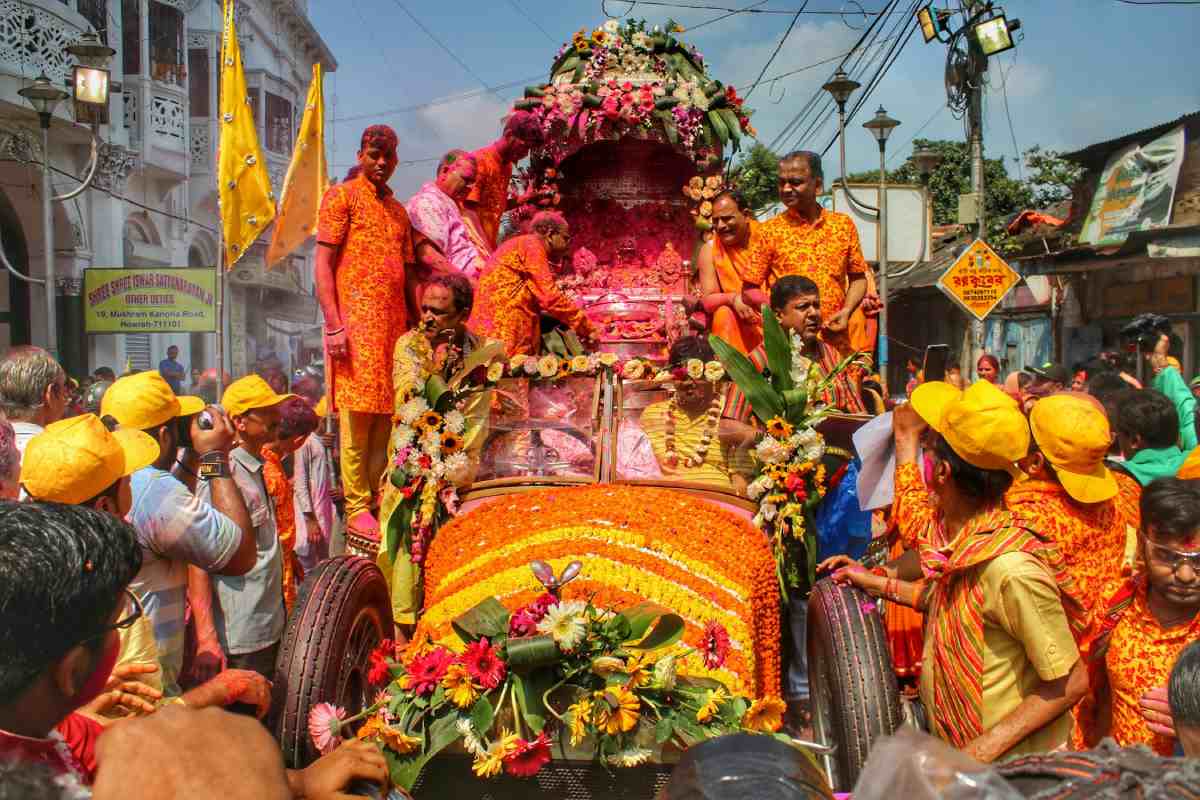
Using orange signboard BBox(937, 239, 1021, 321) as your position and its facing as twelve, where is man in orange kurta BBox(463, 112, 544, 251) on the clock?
The man in orange kurta is roughly at 1 o'clock from the orange signboard.

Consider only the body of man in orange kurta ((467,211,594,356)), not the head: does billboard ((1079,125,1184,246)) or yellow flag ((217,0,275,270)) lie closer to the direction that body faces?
the billboard

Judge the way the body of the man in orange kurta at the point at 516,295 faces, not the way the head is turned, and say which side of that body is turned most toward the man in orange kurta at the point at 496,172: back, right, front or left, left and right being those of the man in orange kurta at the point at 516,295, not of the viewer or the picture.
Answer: left

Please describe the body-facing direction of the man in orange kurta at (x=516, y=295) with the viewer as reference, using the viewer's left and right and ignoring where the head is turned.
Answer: facing to the right of the viewer

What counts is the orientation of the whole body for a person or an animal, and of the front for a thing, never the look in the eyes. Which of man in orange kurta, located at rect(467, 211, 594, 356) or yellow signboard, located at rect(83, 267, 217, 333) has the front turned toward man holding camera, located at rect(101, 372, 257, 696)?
the yellow signboard

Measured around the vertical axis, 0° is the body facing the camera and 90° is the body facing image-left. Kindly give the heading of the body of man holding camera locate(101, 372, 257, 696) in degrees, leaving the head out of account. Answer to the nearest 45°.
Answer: approximately 270°

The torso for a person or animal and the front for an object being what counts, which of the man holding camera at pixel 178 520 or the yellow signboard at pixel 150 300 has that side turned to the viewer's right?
the man holding camera

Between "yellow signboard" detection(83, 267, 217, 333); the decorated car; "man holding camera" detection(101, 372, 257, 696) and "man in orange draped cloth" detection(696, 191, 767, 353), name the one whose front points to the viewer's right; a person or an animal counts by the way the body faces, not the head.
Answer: the man holding camera

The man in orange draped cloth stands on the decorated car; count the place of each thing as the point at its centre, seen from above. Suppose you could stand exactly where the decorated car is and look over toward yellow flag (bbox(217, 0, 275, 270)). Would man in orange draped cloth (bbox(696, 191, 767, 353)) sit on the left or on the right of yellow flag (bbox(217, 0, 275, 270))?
right

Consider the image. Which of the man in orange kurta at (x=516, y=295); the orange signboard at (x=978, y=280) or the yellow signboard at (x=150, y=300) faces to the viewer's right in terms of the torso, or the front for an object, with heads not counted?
the man in orange kurta
